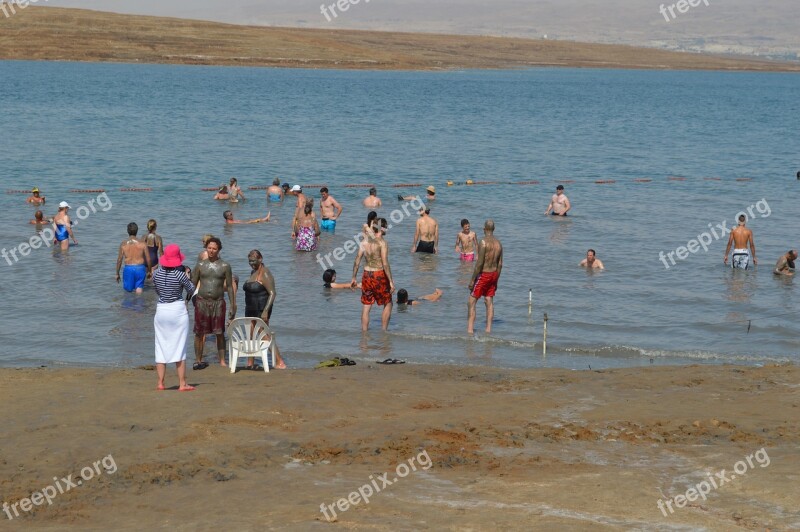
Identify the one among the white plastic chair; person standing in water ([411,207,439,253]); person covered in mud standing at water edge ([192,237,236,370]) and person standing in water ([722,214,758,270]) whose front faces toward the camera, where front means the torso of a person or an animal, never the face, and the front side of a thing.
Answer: person covered in mud standing at water edge ([192,237,236,370])

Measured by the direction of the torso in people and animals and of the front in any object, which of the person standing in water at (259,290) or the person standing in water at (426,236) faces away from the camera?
the person standing in water at (426,236)

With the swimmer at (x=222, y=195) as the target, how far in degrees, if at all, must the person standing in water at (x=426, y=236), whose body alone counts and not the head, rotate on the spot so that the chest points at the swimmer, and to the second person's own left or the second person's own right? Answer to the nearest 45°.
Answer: approximately 45° to the second person's own left

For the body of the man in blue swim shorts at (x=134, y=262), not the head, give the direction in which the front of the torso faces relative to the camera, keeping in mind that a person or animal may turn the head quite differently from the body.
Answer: away from the camera

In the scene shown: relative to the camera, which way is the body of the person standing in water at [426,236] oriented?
away from the camera

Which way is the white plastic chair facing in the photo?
away from the camera

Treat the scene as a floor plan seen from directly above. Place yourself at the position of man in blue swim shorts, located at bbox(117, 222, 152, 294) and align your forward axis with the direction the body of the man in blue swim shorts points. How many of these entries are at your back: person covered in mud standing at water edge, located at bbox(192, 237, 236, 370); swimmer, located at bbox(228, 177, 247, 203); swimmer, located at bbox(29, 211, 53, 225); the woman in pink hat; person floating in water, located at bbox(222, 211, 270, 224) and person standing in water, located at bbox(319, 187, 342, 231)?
2

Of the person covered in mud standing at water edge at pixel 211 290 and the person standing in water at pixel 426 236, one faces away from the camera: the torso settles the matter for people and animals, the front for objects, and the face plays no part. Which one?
the person standing in water at pixel 426 236

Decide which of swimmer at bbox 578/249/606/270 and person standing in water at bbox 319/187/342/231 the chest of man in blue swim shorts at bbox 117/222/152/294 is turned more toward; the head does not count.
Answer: the person standing in water

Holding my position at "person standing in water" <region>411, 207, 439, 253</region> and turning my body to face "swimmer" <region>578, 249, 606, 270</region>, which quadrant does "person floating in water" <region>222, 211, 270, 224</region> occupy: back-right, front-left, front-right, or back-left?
back-left

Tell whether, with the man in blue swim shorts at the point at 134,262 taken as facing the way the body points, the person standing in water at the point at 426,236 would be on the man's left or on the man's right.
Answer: on the man's right

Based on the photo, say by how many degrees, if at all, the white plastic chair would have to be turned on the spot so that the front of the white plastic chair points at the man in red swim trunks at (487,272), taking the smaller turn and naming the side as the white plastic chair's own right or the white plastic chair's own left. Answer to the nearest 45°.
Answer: approximately 45° to the white plastic chair's own right

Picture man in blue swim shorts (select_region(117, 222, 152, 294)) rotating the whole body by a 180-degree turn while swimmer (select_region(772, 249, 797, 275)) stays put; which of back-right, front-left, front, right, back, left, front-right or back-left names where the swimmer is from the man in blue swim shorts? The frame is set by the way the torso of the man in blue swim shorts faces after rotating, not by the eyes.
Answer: left
